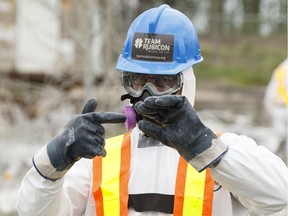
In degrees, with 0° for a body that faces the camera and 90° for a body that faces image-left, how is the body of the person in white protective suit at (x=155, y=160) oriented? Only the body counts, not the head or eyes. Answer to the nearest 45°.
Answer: approximately 0°

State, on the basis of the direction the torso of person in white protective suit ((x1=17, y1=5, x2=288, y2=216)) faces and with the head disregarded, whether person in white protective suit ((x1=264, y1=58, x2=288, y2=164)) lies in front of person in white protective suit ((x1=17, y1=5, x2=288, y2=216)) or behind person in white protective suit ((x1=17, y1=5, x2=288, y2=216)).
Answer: behind
